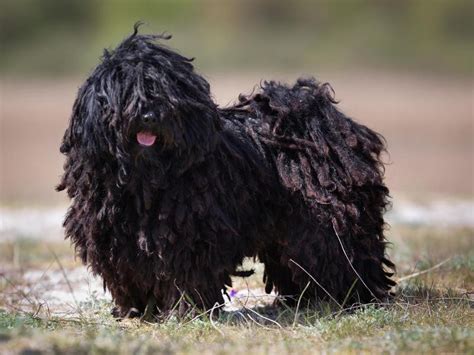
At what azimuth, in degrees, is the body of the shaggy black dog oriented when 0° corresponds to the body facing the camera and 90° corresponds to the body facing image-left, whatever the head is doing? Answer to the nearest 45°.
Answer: approximately 45°

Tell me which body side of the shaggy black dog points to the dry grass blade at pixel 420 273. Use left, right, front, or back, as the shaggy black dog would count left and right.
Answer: back
